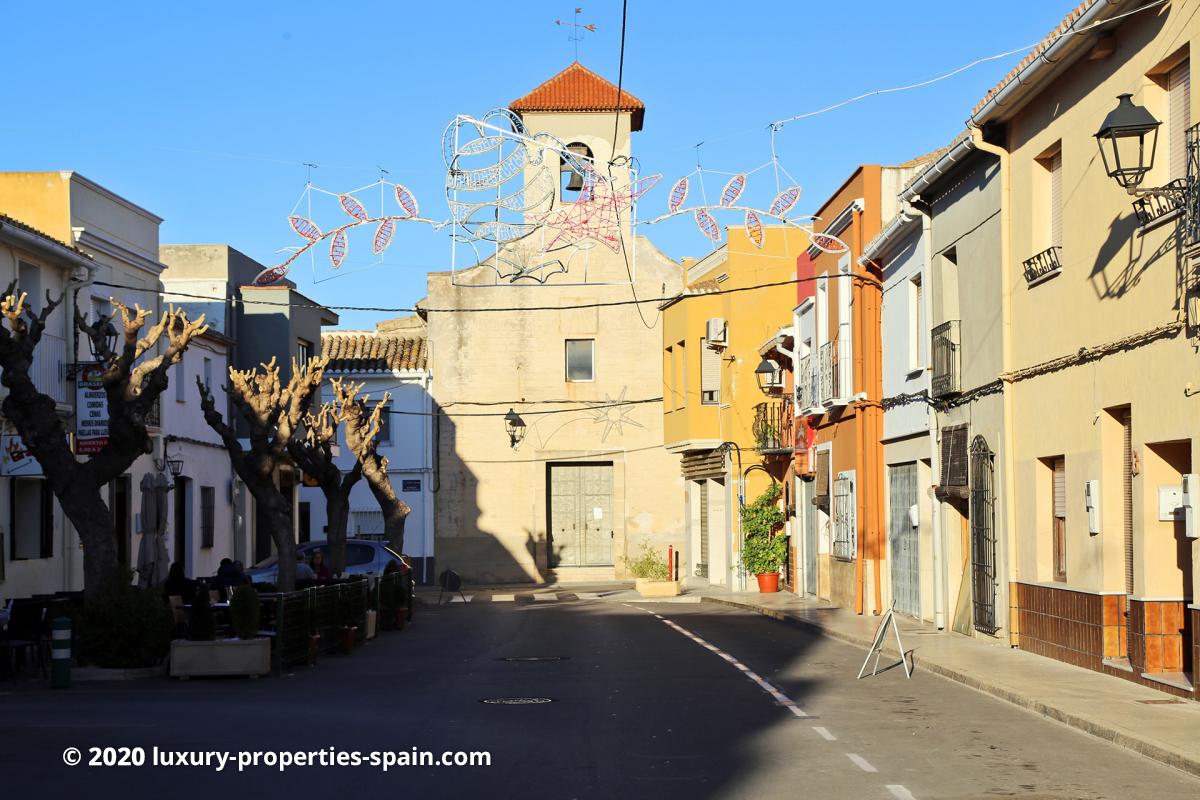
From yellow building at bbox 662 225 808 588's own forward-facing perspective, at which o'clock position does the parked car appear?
The parked car is roughly at 12 o'clock from the yellow building.

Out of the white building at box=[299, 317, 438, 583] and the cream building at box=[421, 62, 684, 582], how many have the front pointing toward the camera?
2

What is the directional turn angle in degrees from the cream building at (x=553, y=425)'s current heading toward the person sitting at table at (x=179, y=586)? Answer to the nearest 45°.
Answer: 0° — it already faces them

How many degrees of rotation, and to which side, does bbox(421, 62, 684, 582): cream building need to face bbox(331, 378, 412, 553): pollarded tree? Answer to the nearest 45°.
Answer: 0° — it already faces it

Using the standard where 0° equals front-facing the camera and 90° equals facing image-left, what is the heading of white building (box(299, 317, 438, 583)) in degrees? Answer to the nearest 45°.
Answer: approximately 0°

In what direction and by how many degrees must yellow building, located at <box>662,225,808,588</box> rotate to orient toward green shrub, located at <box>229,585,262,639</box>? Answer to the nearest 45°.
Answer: approximately 45° to its left

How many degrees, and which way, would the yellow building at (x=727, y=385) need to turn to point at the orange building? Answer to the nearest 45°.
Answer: approximately 45° to its left

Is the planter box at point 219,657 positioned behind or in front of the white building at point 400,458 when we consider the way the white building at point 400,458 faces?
in front

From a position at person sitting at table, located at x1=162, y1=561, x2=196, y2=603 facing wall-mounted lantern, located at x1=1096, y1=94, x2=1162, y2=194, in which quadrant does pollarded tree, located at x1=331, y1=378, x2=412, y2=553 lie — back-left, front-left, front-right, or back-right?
back-left

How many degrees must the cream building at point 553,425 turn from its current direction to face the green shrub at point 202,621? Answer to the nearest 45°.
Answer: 0° — it already faces it
